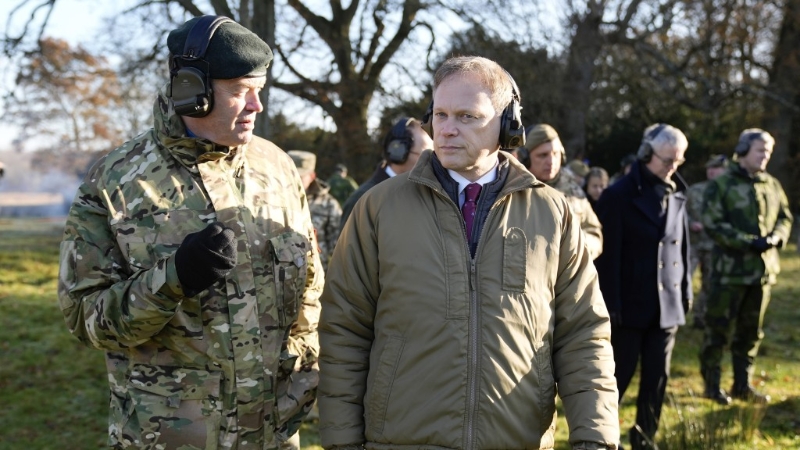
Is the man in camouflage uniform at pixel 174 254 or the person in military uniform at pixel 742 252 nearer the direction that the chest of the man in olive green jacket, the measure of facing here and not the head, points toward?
the man in camouflage uniform

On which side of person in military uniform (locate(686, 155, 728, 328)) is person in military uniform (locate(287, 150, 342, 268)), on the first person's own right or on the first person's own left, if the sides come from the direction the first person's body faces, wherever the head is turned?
on the first person's own right

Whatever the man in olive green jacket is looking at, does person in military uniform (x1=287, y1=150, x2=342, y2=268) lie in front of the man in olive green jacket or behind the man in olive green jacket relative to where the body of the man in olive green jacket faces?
behind

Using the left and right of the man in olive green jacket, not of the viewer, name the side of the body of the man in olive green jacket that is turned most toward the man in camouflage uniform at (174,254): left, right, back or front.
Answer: right

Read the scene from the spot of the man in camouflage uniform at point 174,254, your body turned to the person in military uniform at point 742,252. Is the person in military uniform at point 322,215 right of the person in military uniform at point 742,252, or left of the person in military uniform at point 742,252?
left

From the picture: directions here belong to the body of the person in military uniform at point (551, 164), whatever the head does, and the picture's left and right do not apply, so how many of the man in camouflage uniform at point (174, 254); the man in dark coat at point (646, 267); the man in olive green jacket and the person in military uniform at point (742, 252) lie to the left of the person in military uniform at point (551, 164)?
2

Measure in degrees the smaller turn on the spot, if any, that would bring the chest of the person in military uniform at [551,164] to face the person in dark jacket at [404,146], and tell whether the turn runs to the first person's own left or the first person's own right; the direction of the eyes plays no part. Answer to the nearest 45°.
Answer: approximately 90° to the first person's own right

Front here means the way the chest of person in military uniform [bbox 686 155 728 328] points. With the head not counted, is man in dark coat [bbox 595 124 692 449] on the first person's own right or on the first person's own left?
on the first person's own right
